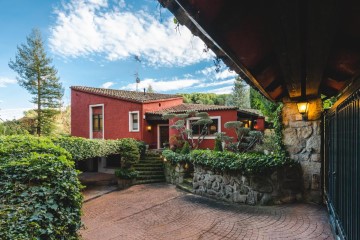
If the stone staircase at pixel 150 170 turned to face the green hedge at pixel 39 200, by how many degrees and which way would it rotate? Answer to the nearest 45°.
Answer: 0° — it already faces it

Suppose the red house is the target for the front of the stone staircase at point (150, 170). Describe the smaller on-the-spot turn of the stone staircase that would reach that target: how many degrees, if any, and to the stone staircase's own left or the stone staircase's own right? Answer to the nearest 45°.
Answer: approximately 180°

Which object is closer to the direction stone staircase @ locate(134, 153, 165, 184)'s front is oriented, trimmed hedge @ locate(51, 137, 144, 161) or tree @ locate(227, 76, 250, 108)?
the trimmed hedge

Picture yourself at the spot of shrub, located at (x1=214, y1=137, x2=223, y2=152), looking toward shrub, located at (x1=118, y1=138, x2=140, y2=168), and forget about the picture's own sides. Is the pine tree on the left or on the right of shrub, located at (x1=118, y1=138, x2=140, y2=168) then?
right

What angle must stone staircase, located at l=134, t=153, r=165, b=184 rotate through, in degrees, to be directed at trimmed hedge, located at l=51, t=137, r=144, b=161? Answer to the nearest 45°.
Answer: approximately 45° to its right

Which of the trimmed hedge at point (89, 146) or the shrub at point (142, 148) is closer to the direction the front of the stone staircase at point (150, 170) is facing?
the trimmed hedge

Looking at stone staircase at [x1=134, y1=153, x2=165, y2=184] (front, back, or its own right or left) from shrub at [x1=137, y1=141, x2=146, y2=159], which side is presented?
back

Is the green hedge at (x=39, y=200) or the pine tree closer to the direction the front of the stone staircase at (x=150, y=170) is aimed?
the green hedge

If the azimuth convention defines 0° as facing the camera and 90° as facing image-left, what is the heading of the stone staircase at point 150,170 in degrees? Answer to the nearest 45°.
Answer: approximately 0°

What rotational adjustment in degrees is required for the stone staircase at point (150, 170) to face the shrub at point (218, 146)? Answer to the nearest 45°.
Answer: approximately 90° to its left
